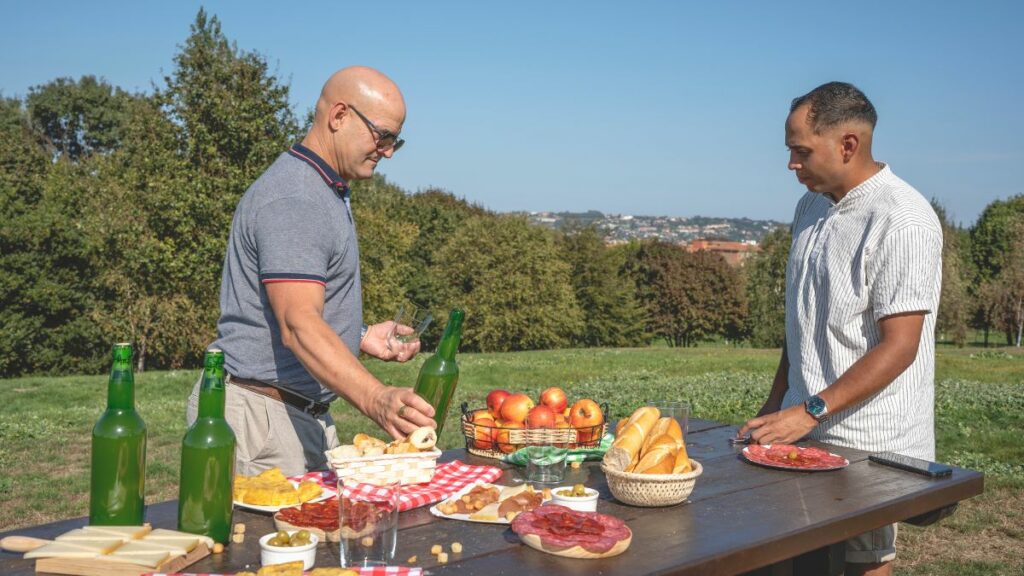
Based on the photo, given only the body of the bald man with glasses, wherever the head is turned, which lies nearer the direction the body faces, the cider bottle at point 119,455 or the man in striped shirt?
the man in striped shirt

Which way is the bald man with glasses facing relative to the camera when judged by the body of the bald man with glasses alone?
to the viewer's right

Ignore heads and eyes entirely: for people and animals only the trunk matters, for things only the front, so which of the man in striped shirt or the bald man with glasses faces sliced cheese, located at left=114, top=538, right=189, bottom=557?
the man in striped shirt

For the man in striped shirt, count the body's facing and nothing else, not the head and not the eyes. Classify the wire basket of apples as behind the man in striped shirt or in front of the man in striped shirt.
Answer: in front

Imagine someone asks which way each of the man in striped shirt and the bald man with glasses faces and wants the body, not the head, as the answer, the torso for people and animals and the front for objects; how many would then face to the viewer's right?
1

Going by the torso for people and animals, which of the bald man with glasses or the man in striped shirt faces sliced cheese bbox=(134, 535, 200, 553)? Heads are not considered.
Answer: the man in striped shirt

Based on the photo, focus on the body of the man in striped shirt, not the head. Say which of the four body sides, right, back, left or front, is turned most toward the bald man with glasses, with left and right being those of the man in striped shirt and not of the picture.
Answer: front

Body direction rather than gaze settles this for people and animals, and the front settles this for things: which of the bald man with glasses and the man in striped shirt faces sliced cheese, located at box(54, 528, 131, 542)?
the man in striped shirt

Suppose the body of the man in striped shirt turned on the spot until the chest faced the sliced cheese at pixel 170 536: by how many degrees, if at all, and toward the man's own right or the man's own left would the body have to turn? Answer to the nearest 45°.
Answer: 0° — they already face it

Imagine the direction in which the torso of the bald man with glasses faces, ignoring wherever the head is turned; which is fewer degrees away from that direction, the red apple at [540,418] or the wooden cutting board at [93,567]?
the red apple

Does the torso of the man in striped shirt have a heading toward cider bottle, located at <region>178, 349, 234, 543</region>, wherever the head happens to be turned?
yes

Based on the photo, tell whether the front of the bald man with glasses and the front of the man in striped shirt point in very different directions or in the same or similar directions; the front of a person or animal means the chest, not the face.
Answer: very different directions

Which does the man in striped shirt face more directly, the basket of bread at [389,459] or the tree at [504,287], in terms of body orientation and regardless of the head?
the basket of bread

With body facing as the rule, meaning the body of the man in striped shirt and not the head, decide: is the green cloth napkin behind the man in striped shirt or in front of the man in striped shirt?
in front

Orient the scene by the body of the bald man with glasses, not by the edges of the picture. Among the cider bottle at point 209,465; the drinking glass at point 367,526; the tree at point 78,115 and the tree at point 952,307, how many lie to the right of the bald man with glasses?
2

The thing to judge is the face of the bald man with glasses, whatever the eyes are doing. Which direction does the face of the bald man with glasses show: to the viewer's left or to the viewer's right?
to the viewer's right

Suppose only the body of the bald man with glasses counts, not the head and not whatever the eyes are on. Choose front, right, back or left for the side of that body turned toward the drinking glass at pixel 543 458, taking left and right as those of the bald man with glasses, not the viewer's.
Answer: front

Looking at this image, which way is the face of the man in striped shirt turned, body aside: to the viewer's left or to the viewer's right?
to the viewer's left

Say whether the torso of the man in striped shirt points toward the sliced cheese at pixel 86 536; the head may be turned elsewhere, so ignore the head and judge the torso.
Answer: yes

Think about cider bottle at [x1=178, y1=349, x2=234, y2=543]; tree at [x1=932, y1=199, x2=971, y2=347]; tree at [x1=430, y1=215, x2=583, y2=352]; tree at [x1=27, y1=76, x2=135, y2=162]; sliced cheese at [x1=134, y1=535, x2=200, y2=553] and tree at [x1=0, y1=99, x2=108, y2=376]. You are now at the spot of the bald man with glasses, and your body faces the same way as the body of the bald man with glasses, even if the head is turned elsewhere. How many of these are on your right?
2

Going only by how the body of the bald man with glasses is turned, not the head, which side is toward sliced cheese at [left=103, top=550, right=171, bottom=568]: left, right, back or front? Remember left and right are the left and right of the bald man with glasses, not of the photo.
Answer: right
